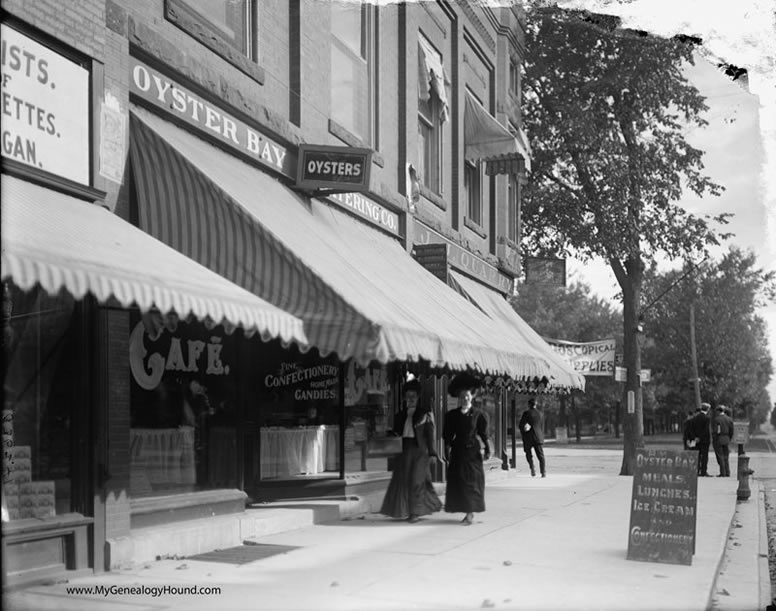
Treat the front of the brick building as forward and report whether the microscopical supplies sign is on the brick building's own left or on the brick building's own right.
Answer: on the brick building's own left

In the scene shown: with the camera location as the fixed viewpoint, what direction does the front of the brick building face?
facing the viewer and to the right of the viewer

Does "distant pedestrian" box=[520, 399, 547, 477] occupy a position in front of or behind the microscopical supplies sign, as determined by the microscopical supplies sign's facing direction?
in front

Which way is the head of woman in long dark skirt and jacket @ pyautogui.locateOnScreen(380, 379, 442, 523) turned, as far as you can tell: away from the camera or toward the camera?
toward the camera

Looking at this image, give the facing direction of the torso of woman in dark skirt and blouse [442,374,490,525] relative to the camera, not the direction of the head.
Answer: toward the camera

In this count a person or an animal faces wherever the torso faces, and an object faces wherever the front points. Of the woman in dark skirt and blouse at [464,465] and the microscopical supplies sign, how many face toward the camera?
2

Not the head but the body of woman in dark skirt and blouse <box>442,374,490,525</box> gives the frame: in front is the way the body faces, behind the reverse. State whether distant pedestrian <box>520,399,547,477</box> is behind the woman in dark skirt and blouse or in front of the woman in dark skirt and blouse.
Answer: behind

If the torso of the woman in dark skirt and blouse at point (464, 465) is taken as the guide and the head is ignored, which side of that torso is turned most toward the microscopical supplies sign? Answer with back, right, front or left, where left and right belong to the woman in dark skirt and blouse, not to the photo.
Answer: back

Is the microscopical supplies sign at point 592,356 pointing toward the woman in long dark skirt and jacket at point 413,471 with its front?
yes

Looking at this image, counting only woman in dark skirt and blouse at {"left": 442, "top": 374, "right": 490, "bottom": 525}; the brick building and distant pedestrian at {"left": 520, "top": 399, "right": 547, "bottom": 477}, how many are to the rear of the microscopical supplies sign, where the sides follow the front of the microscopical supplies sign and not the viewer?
0

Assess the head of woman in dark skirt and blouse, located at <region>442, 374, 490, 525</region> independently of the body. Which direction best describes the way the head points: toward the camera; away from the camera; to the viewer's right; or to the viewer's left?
toward the camera

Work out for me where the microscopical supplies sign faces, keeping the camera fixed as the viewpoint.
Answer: facing the viewer
